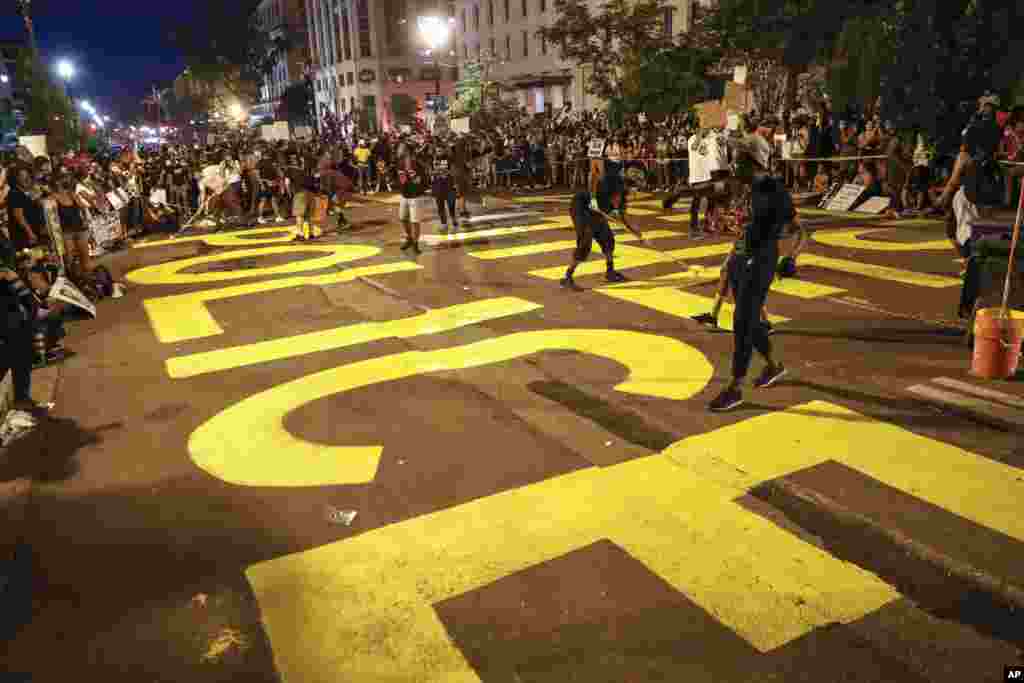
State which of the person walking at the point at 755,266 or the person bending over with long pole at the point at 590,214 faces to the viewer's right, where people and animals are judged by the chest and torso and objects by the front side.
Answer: the person bending over with long pole at the point at 590,214

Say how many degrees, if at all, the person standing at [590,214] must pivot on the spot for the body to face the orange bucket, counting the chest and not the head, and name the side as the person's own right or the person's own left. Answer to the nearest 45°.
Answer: approximately 45° to the person's own right

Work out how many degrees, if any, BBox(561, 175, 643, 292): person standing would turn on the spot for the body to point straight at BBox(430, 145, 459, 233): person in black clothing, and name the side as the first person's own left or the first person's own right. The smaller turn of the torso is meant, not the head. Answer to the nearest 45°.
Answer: approximately 135° to the first person's own left

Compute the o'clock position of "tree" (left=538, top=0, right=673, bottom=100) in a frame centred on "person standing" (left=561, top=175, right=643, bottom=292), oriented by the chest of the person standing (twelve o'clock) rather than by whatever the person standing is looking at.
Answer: The tree is roughly at 9 o'clock from the person standing.

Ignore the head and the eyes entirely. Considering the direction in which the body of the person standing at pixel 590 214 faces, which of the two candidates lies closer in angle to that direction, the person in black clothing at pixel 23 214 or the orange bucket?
the orange bucket

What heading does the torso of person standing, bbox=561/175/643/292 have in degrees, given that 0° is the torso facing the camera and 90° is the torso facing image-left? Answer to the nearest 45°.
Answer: approximately 270°

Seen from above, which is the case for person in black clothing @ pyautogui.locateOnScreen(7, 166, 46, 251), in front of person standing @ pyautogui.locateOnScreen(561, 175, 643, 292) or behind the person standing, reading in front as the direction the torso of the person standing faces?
behind
